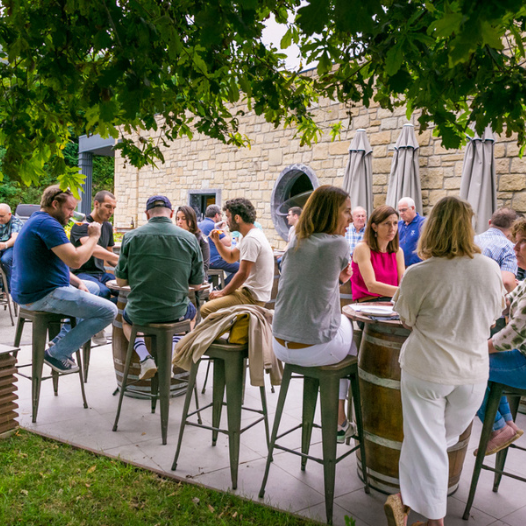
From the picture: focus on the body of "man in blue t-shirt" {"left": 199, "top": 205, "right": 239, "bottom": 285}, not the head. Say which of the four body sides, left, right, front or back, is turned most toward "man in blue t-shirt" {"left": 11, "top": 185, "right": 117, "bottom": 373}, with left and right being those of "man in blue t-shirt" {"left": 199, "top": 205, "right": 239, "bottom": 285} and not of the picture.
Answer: right

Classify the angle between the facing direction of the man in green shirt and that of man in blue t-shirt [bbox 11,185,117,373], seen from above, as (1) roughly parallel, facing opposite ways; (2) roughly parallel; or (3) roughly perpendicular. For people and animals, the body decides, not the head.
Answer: roughly perpendicular

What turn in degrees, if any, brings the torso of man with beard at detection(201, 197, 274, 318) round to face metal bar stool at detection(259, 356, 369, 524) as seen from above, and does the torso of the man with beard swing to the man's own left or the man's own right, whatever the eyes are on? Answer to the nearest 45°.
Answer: approximately 90° to the man's own left

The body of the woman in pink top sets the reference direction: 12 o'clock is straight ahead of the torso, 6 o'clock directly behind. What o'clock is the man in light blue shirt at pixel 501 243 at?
The man in light blue shirt is roughly at 9 o'clock from the woman in pink top.

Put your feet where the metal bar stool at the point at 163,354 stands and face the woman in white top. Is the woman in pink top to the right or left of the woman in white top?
left

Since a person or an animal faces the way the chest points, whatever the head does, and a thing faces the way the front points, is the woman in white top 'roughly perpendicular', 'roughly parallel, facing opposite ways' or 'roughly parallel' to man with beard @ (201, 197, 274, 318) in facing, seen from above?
roughly perpendicular

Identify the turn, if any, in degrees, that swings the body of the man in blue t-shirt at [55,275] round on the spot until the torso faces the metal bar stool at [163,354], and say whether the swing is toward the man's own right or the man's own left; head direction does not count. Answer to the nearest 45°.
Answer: approximately 45° to the man's own right

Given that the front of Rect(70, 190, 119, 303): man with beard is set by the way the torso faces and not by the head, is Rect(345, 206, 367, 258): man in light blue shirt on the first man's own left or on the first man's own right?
on the first man's own left

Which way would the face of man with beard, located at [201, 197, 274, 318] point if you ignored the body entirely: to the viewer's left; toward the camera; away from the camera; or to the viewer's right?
to the viewer's left

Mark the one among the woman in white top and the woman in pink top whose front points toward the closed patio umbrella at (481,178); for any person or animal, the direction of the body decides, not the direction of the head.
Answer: the woman in white top

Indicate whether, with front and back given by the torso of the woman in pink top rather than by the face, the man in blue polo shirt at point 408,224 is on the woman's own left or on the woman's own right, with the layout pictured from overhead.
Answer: on the woman's own left

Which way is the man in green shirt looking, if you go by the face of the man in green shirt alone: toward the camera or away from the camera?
away from the camera

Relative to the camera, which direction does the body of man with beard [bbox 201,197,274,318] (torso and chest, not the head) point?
to the viewer's left

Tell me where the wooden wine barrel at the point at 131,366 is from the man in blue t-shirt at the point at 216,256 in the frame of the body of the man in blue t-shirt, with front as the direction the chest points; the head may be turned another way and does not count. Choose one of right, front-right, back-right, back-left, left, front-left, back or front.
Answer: right

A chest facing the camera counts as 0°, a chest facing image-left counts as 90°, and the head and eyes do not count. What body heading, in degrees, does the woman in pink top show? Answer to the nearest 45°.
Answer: approximately 315°

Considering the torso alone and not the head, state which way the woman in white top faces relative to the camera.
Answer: away from the camera

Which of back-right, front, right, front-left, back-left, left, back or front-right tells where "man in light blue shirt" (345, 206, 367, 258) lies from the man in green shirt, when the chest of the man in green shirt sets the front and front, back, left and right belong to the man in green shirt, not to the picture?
front-right

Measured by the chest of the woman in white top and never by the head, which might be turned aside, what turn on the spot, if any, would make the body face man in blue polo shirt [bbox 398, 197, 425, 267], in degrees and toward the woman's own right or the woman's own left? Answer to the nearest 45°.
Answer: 0° — they already face them
